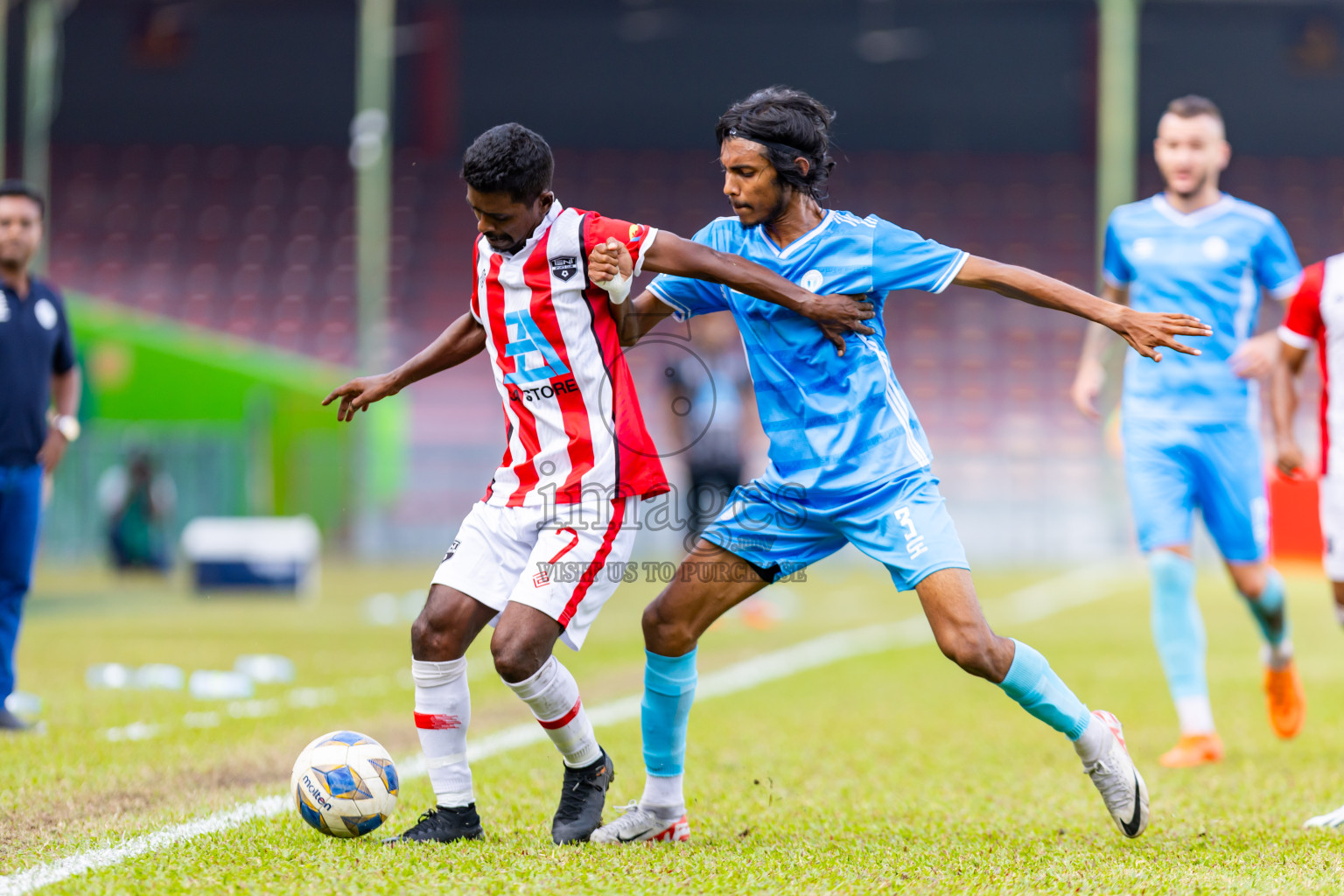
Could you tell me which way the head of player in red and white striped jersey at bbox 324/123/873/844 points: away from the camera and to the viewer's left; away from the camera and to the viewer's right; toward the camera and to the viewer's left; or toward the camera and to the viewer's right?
toward the camera and to the viewer's left

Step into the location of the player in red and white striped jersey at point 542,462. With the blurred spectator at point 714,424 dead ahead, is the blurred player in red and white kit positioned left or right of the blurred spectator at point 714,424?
right

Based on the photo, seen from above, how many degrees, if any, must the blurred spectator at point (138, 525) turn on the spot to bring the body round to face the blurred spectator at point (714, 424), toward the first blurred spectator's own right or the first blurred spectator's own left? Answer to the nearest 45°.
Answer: approximately 45° to the first blurred spectator's own left

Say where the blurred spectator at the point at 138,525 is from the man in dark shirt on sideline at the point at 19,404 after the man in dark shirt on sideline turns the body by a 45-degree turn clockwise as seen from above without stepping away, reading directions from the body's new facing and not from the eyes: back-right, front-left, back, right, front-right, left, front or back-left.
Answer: back-right

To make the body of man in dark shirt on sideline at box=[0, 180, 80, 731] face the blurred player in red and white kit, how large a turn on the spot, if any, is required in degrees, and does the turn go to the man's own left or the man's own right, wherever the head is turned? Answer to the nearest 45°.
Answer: approximately 45° to the man's own left

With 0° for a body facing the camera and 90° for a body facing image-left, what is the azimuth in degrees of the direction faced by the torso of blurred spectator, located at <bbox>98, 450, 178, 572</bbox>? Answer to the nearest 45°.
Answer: approximately 0°

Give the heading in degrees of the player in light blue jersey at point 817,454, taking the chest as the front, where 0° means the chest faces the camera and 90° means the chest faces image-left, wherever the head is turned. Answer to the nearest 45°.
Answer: approximately 45°

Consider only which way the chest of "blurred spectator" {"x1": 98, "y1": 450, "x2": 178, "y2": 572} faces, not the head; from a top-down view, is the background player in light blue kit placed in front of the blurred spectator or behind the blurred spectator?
in front

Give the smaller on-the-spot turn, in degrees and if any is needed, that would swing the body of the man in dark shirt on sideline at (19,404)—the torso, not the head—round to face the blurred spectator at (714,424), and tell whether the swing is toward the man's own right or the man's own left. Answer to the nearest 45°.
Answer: approximately 135° to the man's own left

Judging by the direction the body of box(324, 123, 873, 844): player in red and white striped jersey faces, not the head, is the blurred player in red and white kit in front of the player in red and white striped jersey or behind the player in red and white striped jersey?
behind

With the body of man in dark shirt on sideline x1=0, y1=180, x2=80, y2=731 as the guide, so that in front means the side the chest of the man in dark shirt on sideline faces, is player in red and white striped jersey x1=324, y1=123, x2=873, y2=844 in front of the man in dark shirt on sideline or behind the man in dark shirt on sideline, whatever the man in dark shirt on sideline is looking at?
in front
